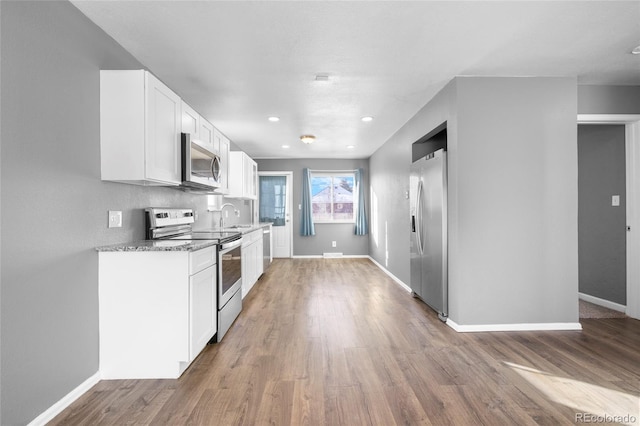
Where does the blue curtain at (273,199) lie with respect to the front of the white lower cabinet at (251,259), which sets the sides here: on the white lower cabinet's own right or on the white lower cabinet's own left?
on the white lower cabinet's own left

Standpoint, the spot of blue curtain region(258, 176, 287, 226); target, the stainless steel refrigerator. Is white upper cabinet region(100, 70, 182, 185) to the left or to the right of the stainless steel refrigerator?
right

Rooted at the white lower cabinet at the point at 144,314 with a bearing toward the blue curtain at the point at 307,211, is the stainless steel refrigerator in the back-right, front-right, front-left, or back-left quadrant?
front-right

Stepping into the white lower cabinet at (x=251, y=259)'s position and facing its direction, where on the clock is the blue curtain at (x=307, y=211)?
The blue curtain is roughly at 10 o'clock from the white lower cabinet.

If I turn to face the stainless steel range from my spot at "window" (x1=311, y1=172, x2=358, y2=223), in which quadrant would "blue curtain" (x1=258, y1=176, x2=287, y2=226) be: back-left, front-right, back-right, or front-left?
front-right

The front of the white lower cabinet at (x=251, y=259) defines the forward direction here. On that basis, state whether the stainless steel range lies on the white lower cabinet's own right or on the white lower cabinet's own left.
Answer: on the white lower cabinet's own right

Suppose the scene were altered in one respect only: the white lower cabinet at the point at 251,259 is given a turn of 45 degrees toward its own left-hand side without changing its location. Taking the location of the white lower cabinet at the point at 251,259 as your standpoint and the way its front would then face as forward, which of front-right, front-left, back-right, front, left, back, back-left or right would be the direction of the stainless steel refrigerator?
right

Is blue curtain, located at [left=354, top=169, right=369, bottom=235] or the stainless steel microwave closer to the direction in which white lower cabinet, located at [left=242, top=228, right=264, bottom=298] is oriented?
the blue curtain

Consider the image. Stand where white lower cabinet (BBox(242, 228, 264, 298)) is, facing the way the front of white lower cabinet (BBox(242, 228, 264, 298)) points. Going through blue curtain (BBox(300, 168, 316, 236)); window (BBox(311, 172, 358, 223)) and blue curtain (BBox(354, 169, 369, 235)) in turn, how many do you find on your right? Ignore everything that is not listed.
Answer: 0

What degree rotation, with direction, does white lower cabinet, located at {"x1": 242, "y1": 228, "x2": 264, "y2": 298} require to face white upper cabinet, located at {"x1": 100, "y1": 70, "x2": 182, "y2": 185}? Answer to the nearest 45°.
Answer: approximately 90° to its right

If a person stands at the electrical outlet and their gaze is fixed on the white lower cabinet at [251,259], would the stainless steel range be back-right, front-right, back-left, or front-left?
front-right

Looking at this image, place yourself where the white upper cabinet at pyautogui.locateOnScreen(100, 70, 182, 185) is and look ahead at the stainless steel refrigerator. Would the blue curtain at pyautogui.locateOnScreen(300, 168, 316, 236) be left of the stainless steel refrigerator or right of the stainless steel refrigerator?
left

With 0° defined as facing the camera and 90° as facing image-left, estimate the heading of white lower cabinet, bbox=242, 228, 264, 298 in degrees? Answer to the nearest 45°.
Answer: approximately 270°

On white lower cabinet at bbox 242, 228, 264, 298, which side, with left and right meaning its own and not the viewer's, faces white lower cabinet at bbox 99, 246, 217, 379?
right

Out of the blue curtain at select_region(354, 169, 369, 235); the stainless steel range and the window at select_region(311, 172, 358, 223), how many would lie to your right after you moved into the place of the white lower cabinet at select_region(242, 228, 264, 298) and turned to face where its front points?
1

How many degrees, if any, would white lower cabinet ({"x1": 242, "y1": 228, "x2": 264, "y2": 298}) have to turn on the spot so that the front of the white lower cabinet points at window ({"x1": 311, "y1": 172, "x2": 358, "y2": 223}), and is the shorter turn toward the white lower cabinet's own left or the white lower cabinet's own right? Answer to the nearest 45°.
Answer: approximately 45° to the white lower cabinet's own left
